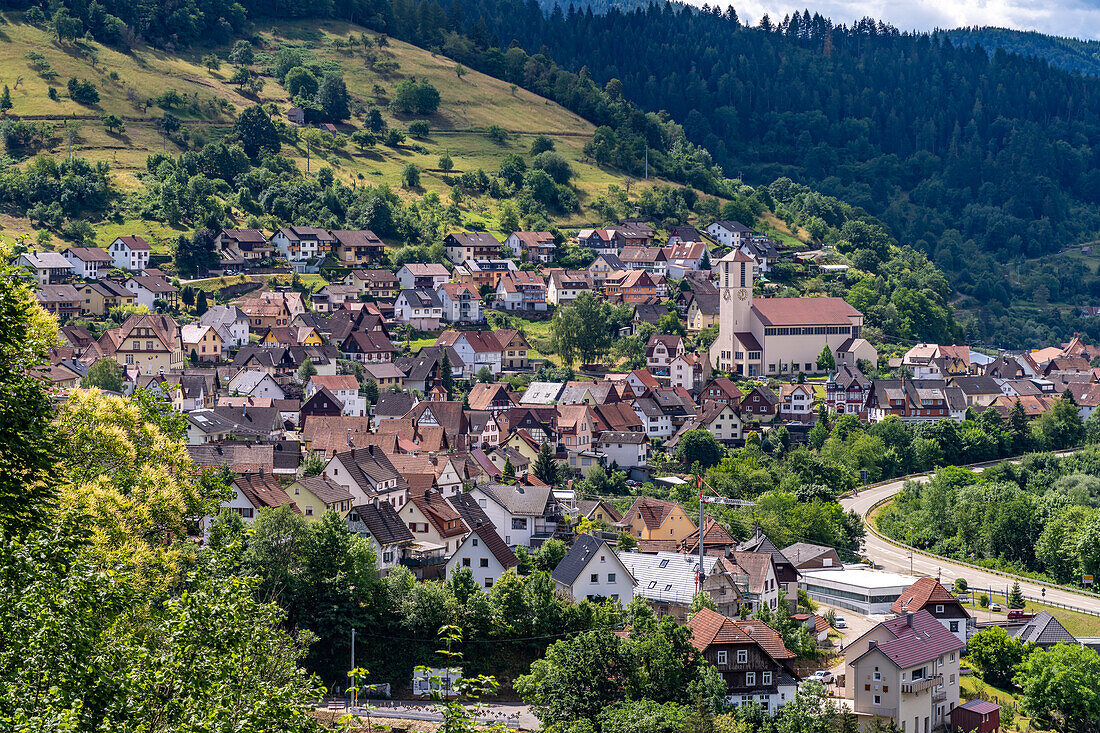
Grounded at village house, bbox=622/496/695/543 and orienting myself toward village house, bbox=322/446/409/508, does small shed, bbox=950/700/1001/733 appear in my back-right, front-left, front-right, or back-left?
back-left

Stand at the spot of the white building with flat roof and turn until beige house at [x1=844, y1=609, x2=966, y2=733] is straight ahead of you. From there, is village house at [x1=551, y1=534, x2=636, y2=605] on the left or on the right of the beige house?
right

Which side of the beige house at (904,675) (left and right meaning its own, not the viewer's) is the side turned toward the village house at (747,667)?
right

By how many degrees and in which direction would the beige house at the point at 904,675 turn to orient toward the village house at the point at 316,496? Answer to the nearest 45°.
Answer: approximately 135° to its right

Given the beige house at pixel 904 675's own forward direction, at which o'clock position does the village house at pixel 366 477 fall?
The village house is roughly at 5 o'clock from the beige house.

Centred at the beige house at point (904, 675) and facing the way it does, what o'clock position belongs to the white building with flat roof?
The white building with flat roof is roughly at 7 o'clock from the beige house.

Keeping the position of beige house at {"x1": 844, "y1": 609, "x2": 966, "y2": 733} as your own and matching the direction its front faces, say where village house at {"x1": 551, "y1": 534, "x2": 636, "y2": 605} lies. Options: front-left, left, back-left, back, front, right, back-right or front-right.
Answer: back-right

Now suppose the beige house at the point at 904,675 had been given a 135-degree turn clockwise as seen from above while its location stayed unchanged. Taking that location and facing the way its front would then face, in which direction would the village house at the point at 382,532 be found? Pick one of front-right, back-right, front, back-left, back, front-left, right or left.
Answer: front

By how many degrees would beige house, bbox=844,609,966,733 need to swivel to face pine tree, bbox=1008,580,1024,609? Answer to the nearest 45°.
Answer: approximately 135° to its left

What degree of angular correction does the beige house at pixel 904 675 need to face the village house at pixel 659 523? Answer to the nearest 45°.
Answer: approximately 180°

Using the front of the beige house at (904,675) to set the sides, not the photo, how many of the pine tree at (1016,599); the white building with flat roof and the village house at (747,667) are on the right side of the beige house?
1

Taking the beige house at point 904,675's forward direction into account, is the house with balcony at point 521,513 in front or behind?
behind
